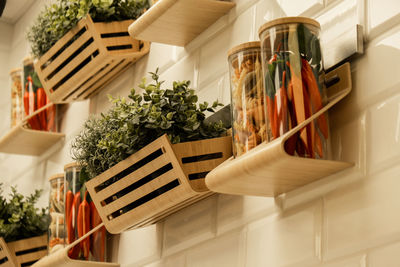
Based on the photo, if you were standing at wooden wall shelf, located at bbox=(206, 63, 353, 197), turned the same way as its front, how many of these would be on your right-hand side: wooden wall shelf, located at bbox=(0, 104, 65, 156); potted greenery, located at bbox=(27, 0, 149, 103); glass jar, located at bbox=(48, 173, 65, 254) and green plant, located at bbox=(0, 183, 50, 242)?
4

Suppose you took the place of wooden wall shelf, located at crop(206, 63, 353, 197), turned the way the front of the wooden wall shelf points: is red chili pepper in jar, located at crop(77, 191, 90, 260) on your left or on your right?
on your right

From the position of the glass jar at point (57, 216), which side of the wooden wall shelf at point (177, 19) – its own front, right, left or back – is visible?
right

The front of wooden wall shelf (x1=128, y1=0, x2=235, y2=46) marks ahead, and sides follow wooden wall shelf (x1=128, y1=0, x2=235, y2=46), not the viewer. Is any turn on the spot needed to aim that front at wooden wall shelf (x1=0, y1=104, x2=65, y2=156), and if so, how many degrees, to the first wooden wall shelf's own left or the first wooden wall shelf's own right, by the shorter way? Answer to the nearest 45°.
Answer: approximately 90° to the first wooden wall shelf's own right

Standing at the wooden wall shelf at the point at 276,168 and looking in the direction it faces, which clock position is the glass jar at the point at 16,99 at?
The glass jar is roughly at 3 o'clock from the wooden wall shelf.

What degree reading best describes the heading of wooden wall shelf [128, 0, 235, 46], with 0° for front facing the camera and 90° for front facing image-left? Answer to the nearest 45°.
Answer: approximately 45°

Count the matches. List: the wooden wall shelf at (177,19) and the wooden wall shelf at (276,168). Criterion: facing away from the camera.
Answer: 0

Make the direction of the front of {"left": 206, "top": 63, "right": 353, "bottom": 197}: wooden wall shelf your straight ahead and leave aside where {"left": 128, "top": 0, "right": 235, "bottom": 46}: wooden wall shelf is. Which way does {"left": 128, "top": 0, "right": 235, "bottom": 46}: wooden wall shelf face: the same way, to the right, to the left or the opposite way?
the same way

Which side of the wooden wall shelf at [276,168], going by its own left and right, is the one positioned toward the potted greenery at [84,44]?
right

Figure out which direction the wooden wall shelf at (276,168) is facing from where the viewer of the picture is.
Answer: facing the viewer and to the left of the viewer

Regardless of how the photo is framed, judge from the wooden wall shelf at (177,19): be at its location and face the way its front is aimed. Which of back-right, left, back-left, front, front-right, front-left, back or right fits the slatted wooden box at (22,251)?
right

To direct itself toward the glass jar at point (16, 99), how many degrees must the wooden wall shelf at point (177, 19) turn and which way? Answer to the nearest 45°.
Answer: approximately 90° to its right
